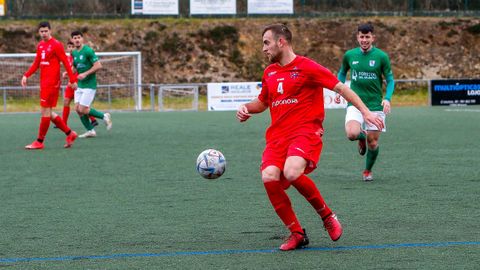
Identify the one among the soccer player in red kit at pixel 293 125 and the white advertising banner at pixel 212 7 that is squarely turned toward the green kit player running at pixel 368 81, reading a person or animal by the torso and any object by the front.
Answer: the white advertising banner

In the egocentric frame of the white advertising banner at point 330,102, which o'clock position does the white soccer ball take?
The white soccer ball is roughly at 12 o'clock from the white advertising banner.

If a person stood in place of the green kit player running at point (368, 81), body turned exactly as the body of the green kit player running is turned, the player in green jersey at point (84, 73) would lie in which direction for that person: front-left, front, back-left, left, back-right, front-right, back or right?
back-right

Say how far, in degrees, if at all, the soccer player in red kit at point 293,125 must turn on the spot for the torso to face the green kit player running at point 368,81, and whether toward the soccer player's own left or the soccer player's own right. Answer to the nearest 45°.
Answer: approximately 135° to the soccer player's own right
